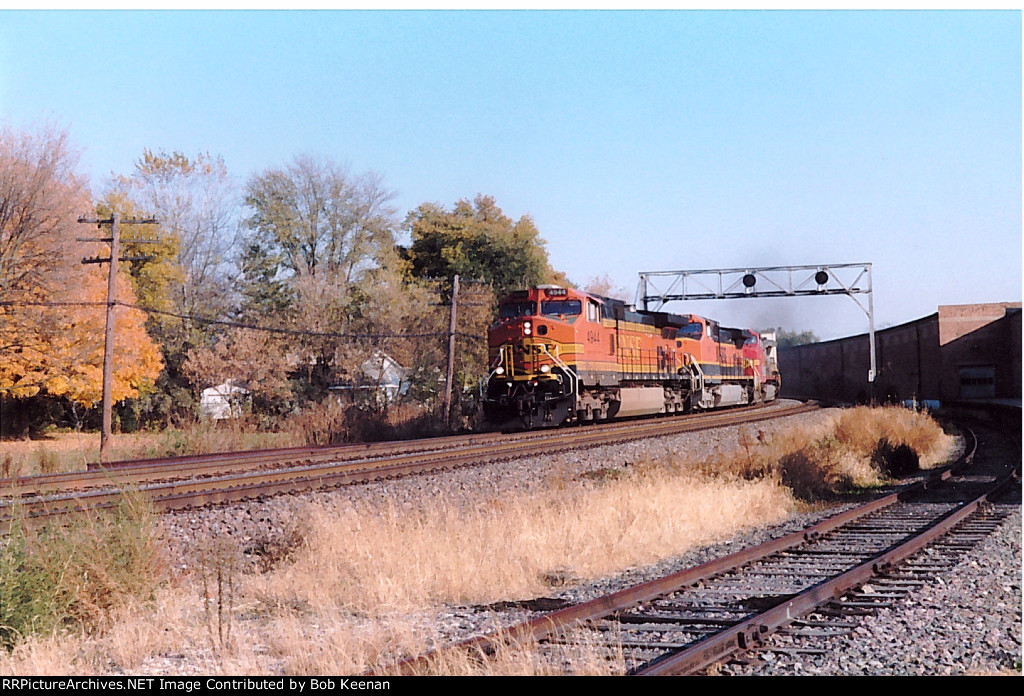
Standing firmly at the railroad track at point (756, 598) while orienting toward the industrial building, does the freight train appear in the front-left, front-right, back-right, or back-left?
front-left

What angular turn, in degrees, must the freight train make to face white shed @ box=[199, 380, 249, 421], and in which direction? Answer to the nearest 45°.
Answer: approximately 90° to its right

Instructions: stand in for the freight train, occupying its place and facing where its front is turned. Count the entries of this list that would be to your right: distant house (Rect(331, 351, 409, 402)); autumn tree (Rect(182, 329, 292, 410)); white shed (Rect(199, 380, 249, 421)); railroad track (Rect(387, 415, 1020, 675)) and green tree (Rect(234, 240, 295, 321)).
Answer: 4

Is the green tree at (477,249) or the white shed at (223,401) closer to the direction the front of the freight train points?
the white shed

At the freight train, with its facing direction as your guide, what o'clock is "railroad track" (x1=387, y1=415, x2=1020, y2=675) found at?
The railroad track is roughly at 10 o'clock from the freight train.

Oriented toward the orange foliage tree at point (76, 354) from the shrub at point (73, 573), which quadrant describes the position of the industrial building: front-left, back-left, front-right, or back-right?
front-right

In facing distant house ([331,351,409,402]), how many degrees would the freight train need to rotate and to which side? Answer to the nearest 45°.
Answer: approximately 90° to its right

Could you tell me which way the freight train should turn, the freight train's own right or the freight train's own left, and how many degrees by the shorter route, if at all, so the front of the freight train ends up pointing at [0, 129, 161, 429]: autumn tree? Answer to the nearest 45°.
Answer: approximately 45° to the freight train's own right

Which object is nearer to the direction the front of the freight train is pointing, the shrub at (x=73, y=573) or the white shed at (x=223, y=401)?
the shrub

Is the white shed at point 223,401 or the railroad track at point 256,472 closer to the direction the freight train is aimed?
the railroad track

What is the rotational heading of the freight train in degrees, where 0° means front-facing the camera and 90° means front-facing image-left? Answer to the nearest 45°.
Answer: approximately 45°

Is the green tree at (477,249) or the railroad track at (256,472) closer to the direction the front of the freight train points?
the railroad track

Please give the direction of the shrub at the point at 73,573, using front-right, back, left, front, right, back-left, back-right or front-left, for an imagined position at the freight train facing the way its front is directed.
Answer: front-left

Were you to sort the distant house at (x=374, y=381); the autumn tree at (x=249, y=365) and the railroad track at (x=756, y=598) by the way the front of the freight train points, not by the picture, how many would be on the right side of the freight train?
2

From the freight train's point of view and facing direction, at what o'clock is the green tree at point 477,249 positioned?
The green tree is roughly at 4 o'clock from the freight train.

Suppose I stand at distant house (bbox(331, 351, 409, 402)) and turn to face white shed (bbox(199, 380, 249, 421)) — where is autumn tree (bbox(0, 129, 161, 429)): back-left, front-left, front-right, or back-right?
front-left

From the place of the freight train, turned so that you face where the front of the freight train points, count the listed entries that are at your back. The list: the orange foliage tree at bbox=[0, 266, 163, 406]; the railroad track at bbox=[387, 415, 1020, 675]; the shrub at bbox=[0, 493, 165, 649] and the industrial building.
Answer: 1
